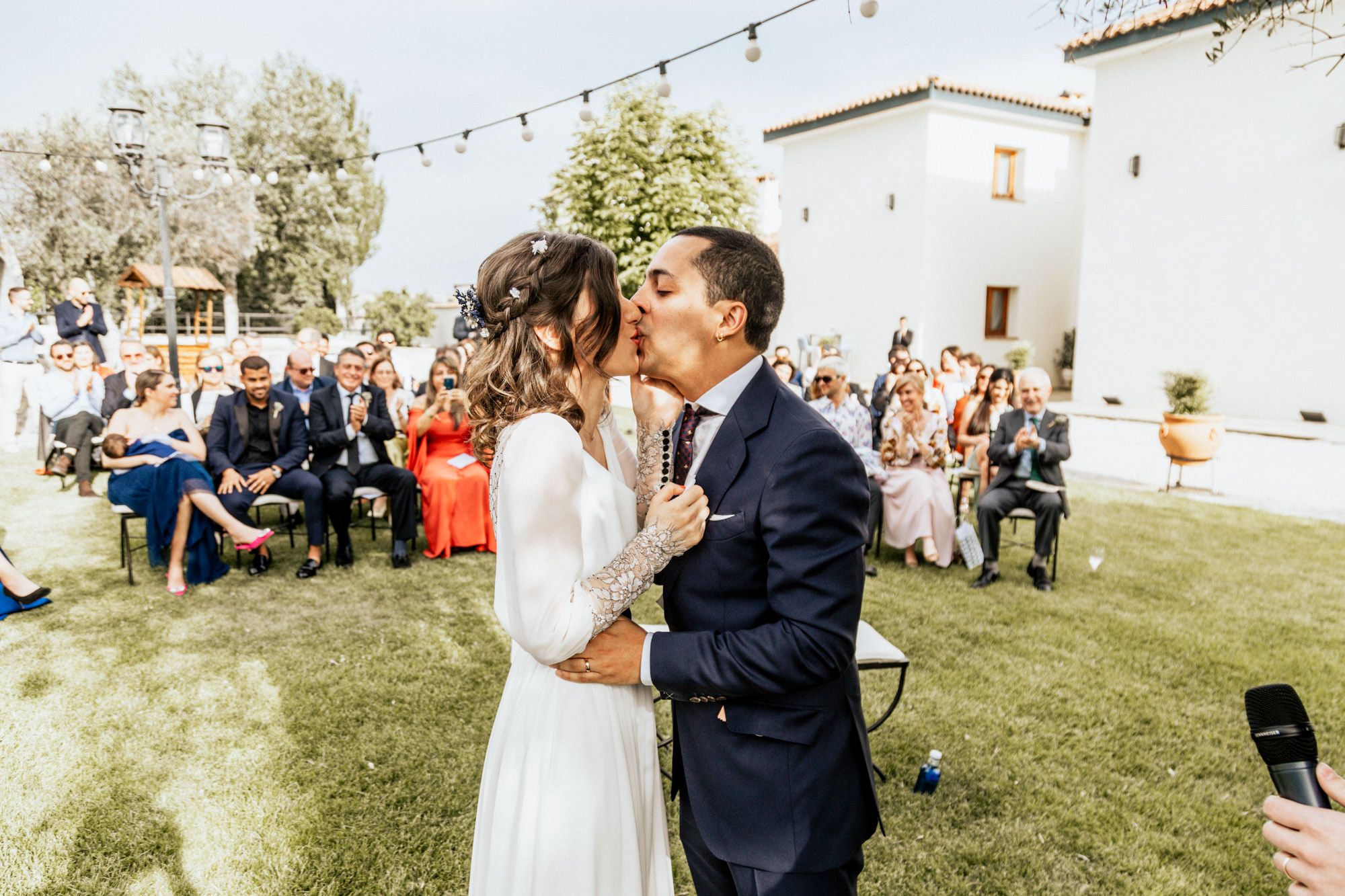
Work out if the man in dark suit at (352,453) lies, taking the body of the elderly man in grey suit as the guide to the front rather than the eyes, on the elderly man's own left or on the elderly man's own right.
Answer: on the elderly man's own right

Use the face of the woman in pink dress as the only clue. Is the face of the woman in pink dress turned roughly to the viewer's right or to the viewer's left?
to the viewer's left

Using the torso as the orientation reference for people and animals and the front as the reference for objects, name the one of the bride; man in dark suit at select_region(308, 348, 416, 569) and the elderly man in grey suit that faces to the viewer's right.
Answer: the bride

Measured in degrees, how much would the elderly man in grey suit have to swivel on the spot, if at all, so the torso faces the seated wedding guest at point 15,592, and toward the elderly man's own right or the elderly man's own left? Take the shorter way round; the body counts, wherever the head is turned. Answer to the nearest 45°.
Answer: approximately 45° to the elderly man's own right

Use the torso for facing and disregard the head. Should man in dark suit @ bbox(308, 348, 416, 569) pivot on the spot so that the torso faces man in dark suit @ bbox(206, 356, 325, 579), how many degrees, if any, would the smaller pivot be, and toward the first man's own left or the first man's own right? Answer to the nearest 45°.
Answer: approximately 90° to the first man's own right
